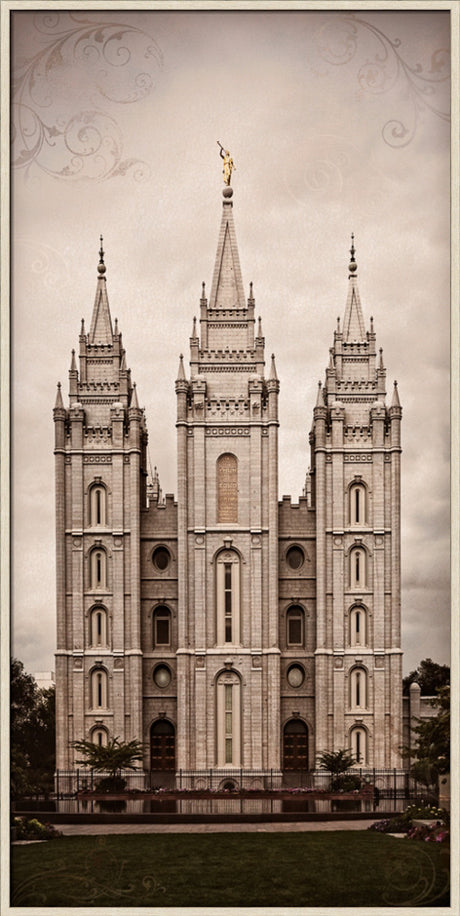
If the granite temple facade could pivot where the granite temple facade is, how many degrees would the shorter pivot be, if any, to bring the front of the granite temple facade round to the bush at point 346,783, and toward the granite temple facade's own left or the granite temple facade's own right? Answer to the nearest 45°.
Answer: approximately 45° to the granite temple facade's own left

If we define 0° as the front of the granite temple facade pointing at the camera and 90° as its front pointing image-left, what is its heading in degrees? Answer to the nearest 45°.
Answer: approximately 0°

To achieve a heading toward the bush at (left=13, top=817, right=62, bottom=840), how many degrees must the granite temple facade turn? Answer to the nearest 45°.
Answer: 0° — it already faces it

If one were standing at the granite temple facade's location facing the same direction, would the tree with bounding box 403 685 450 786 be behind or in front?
in front
